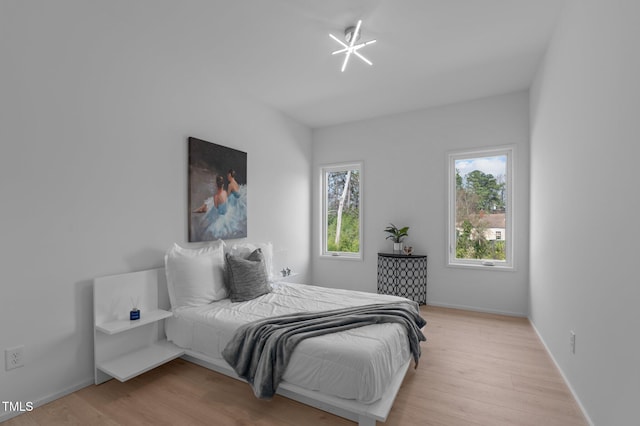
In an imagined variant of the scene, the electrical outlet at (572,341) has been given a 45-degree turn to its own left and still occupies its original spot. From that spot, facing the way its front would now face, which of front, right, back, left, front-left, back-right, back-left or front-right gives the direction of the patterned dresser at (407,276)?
back-right

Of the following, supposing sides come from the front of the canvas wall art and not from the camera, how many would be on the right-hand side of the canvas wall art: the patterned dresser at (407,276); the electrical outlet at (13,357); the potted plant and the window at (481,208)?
1

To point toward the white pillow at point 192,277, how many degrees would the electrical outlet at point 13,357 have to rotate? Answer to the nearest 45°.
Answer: approximately 45° to its left

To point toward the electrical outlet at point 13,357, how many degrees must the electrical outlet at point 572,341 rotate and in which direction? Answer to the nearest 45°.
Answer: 0° — it already faces it

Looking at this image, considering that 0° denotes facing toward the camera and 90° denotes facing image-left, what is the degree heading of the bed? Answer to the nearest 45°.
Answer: approximately 315°

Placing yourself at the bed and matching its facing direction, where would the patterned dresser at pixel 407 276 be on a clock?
The patterned dresser is roughly at 9 o'clock from the bed.

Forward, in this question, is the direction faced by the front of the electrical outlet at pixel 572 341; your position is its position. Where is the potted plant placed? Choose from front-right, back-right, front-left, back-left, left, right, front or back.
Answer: right

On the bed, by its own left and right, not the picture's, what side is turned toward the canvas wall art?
back

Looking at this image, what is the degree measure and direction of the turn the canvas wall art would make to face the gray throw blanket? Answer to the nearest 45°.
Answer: approximately 45° to its right

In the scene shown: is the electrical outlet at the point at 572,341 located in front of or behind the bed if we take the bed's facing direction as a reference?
in front

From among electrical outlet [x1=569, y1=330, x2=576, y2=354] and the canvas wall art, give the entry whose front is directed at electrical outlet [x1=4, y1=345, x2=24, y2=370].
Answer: electrical outlet [x1=569, y1=330, x2=576, y2=354]

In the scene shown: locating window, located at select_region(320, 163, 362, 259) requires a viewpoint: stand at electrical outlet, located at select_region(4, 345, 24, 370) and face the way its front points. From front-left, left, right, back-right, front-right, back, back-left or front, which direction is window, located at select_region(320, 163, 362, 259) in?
front-left

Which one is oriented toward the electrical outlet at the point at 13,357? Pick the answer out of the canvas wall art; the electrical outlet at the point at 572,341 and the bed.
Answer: the electrical outlet at the point at 572,341

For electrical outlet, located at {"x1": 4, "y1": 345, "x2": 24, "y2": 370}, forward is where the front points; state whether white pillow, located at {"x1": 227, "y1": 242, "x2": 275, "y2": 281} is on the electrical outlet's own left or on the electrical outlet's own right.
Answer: on the electrical outlet's own left

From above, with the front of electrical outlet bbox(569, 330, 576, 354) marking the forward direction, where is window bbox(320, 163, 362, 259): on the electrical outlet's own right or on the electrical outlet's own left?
on the electrical outlet's own right

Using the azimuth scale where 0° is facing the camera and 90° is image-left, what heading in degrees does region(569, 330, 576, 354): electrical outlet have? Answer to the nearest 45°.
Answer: approximately 45°

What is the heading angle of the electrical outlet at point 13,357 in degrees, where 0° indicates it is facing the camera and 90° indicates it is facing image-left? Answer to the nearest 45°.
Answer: approximately 315°
